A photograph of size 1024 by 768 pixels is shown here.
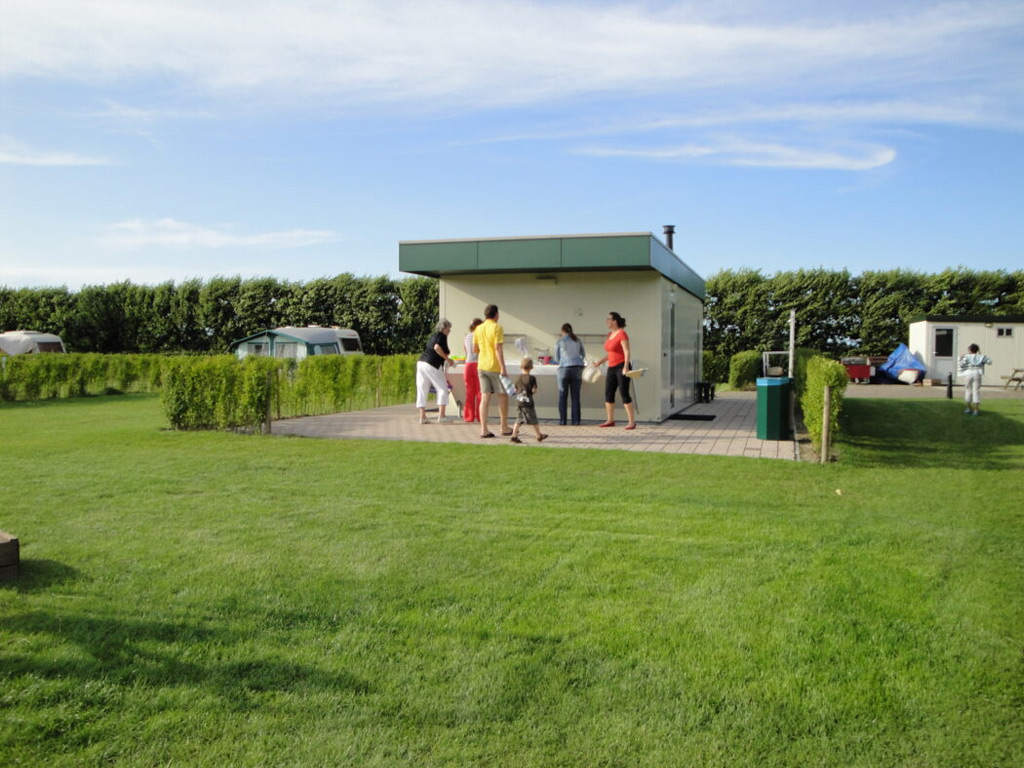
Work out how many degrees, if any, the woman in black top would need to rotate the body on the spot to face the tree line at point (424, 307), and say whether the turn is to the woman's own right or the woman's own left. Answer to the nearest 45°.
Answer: approximately 90° to the woman's own left

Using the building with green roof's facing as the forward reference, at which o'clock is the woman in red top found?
The woman in red top is roughly at 11 o'clock from the building with green roof.

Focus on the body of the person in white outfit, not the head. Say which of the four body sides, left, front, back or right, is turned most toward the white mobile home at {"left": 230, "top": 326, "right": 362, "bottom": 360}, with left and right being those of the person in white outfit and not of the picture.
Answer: left

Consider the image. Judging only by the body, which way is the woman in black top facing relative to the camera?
to the viewer's right

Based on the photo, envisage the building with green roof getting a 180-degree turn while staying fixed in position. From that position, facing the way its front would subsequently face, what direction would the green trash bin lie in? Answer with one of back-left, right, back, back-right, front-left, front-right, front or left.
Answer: back-right

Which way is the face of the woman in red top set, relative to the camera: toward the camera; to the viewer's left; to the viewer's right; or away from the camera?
to the viewer's left

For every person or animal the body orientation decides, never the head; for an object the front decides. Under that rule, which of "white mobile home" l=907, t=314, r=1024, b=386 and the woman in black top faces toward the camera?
the white mobile home

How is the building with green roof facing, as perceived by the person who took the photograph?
facing the viewer

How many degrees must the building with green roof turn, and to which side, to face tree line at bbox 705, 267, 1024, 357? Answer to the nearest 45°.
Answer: approximately 135° to its left

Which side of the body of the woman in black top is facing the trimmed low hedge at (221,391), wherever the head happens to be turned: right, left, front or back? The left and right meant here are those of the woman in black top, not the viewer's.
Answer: back

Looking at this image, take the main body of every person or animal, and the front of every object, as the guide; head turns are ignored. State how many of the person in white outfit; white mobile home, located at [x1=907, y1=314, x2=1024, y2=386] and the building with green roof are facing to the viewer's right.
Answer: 0

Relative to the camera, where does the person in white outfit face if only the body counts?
away from the camera

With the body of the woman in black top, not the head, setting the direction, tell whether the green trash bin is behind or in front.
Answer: in front
